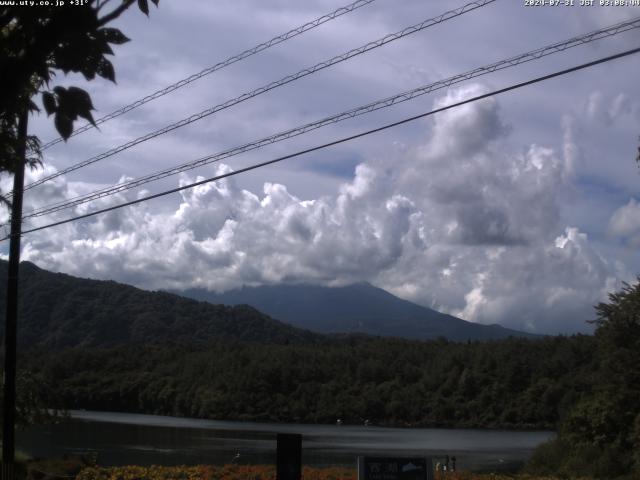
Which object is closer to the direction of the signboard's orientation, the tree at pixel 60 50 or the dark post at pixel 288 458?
the tree

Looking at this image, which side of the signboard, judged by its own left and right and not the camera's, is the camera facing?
front

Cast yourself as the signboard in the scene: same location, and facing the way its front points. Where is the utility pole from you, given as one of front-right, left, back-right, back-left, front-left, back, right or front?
back-right

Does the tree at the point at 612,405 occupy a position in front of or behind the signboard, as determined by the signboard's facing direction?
behind

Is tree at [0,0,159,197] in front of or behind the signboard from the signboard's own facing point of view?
in front

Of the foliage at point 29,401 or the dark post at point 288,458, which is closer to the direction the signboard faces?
the dark post

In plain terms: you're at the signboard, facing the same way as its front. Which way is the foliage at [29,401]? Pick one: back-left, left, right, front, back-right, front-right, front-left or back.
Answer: back-right

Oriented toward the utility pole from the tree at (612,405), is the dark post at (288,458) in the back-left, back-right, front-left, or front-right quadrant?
front-left

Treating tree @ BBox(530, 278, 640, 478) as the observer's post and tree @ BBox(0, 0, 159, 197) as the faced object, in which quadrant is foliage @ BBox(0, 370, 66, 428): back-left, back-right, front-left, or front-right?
front-right
